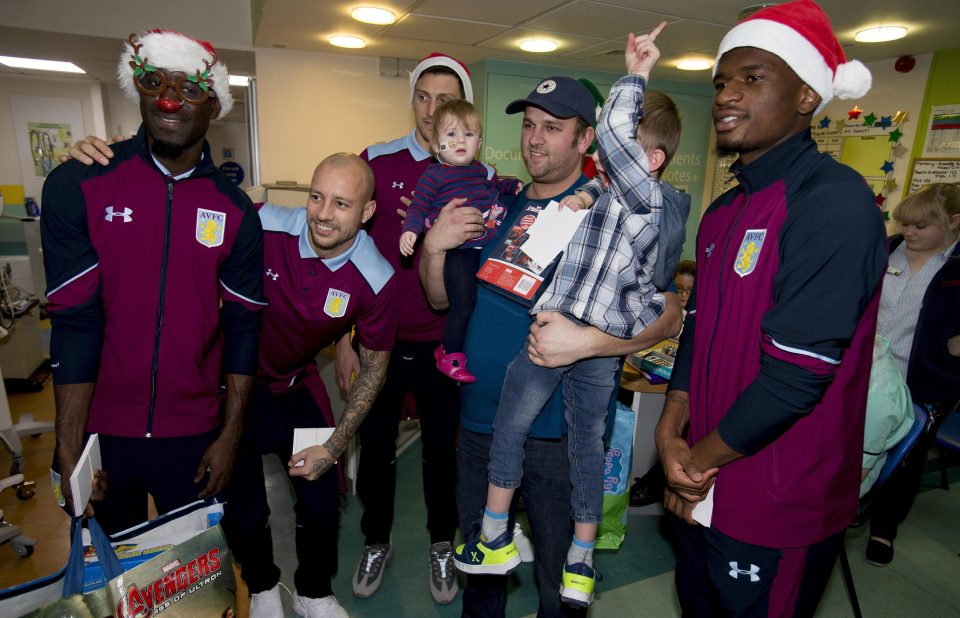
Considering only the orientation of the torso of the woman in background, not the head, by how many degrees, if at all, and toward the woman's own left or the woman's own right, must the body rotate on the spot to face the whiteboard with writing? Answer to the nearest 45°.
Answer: approximately 135° to the woman's own right

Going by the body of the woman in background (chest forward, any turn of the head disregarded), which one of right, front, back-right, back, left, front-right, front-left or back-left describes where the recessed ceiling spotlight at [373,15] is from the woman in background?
front-right

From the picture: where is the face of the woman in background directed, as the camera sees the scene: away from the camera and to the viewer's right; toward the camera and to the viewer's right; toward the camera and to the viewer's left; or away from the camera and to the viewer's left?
toward the camera and to the viewer's left

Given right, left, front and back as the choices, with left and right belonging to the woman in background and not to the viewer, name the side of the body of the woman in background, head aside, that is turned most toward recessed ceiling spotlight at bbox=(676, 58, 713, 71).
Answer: right

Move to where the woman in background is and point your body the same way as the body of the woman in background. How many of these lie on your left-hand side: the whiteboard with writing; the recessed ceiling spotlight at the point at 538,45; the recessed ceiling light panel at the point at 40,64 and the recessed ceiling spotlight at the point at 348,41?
0

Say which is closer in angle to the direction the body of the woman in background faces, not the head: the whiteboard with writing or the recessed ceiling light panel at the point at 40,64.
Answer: the recessed ceiling light panel

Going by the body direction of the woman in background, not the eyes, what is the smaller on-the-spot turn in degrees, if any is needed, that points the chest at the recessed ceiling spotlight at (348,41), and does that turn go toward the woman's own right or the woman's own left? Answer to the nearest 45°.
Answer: approximately 45° to the woman's own right

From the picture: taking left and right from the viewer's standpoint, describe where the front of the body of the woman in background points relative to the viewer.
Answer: facing the viewer and to the left of the viewer

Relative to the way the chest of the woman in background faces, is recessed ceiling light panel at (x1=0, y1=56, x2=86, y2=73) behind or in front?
in front

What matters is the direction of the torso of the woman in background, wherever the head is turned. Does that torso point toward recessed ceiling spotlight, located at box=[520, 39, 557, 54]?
no

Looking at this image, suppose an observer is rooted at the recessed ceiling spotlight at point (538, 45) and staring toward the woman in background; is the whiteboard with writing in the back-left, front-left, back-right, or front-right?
front-left

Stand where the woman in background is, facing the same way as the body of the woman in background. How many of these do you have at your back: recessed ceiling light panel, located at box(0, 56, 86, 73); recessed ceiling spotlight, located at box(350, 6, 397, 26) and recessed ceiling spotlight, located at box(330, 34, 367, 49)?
0

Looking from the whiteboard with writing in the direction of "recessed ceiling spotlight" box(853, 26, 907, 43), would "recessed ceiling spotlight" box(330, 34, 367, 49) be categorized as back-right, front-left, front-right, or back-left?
front-right
